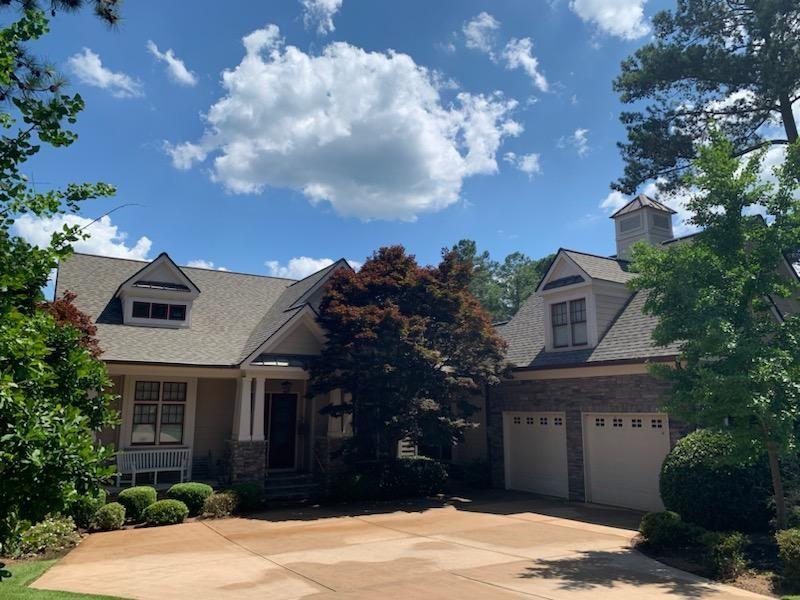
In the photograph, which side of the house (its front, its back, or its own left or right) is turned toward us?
front

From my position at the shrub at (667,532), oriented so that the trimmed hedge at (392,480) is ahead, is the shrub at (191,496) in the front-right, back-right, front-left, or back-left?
front-left

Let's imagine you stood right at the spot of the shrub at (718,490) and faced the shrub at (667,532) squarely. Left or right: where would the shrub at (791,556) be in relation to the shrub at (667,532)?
left

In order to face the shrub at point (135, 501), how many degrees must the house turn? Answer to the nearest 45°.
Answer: approximately 45° to its right

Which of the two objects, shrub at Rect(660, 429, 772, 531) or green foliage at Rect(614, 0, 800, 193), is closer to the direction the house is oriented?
the shrub

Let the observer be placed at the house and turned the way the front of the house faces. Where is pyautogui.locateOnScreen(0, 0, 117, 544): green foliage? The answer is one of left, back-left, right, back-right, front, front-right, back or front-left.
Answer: front

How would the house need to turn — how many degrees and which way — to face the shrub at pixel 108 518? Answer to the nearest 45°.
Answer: approximately 45° to its right

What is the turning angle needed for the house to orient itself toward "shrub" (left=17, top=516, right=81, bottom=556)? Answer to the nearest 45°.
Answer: approximately 45° to its right

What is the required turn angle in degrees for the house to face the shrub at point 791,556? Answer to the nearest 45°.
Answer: approximately 45° to its left

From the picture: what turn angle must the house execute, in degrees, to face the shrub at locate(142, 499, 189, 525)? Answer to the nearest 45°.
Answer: approximately 45° to its right

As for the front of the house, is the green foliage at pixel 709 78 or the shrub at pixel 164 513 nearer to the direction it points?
the shrub

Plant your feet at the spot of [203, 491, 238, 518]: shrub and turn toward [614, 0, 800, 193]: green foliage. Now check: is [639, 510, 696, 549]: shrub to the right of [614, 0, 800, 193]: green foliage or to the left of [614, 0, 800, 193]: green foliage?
right

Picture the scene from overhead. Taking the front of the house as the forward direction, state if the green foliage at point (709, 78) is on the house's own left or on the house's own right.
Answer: on the house's own left

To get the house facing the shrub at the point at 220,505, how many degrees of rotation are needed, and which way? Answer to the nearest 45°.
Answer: approximately 45° to its right

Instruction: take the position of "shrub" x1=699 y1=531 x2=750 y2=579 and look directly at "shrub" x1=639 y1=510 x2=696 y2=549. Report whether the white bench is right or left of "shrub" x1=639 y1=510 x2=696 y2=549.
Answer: left
